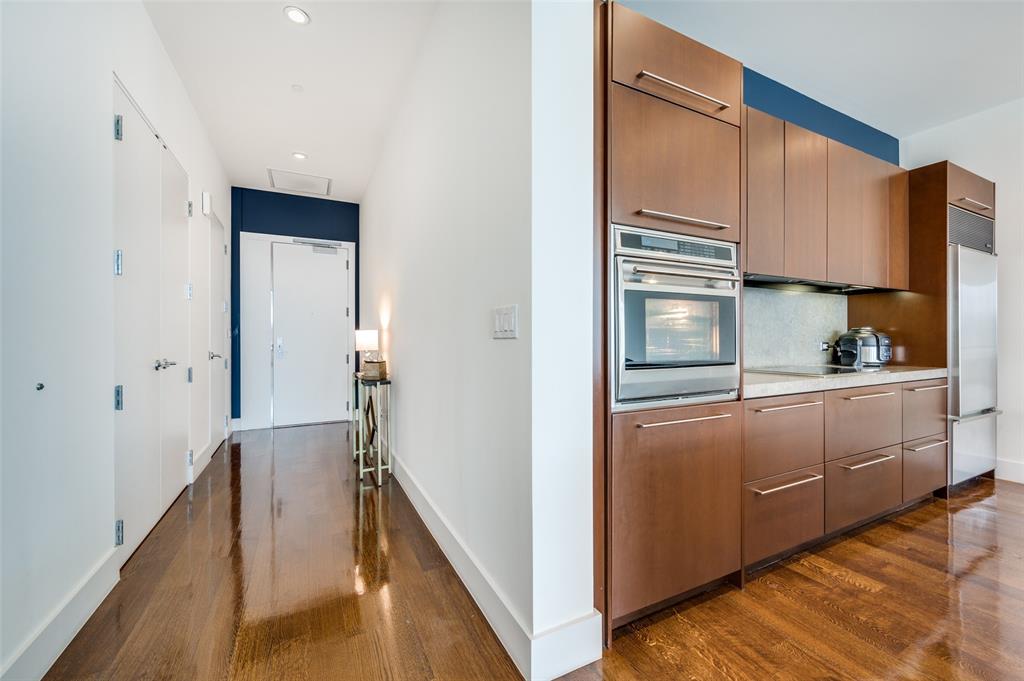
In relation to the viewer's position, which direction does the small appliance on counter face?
facing the viewer and to the right of the viewer

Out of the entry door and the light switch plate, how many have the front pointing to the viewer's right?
0

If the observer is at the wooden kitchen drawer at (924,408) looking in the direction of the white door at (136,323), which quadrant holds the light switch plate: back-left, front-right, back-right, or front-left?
front-left

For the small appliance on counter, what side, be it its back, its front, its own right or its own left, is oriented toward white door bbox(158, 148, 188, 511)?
right

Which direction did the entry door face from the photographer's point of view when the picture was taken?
facing the viewer

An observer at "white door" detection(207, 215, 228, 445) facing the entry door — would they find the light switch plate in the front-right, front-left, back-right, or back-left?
back-right

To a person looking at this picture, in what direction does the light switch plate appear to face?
facing the viewer and to the left of the viewer

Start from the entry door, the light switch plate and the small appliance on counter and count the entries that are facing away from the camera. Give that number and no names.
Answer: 0

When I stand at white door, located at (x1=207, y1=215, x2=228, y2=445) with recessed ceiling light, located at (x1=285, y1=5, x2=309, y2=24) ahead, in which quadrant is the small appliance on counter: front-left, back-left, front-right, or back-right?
front-left

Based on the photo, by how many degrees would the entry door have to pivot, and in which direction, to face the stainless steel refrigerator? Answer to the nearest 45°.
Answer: approximately 45° to its left

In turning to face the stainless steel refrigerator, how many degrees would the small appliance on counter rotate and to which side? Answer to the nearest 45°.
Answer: approximately 90° to its left

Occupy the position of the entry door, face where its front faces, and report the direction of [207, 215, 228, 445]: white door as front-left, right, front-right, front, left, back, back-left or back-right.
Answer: front-right

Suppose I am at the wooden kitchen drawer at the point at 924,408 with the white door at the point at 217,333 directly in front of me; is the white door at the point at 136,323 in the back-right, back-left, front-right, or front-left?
front-left
